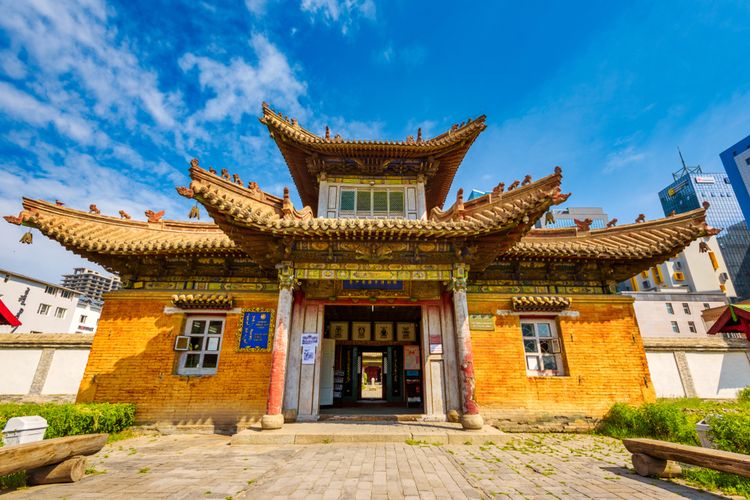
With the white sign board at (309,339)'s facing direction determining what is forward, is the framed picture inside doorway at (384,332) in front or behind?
behind

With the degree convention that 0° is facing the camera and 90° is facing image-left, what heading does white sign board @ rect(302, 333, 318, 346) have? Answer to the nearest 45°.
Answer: approximately 0°

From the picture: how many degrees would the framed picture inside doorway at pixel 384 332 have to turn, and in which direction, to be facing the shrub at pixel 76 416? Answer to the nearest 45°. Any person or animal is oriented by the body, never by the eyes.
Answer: approximately 45° to its right

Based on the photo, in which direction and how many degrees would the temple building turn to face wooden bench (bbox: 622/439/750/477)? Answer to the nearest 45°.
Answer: approximately 45° to its left

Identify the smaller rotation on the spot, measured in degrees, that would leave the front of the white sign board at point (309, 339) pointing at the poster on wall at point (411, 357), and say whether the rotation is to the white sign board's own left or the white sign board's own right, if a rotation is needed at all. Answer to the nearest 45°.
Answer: approximately 135° to the white sign board's own left

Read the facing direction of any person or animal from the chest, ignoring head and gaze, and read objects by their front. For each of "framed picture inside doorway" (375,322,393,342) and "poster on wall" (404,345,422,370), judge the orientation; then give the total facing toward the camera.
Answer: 2

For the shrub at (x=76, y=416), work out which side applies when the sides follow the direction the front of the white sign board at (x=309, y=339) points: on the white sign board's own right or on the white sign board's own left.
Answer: on the white sign board's own right

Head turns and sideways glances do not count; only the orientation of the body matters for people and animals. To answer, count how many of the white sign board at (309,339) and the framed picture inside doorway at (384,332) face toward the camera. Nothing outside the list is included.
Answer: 2

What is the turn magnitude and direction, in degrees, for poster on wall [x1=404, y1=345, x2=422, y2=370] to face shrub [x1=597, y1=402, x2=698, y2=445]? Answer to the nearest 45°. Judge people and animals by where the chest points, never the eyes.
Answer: approximately 45° to its left
